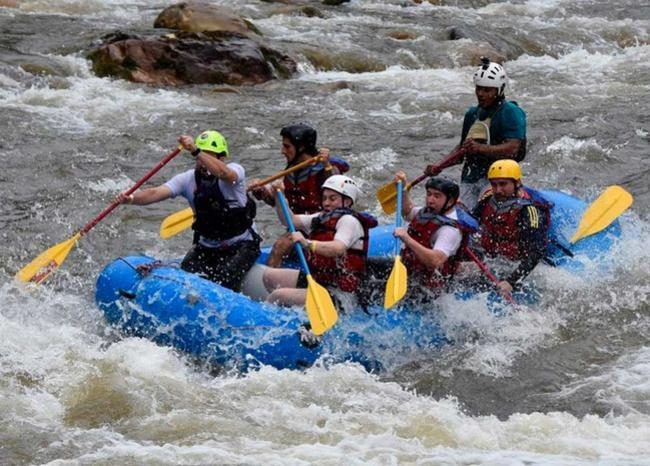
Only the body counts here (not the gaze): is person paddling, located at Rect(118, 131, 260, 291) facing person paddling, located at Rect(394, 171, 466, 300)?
no

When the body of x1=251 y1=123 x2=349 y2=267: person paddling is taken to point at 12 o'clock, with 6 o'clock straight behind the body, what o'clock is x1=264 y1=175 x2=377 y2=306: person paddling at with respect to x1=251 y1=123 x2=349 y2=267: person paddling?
x1=264 y1=175 x2=377 y2=306: person paddling is roughly at 10 o'clock from x1=251 y1=123 x2=349 y2=267: person paddling.

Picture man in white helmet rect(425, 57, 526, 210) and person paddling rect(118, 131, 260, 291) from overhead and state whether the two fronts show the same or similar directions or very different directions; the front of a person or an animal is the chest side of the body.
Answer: same or similar directions

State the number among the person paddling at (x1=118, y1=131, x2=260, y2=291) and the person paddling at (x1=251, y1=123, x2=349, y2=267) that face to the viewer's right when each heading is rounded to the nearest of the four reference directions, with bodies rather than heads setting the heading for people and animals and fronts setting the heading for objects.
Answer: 0

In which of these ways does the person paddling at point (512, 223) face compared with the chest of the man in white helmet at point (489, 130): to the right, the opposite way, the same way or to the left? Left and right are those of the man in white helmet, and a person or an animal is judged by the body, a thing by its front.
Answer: the same way

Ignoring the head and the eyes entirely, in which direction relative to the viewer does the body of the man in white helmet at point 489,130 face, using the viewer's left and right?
facing the viewer and to the left of the viewer

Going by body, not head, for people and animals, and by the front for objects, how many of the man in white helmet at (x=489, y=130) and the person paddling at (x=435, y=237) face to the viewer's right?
0

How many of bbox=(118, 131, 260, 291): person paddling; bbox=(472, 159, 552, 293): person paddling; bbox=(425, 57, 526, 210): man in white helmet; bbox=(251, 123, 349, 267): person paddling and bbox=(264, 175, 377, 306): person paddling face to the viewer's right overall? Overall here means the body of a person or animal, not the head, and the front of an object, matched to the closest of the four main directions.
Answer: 0

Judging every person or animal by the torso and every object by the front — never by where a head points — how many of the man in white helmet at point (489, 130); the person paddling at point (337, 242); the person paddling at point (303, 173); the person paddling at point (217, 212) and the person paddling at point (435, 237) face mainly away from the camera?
0

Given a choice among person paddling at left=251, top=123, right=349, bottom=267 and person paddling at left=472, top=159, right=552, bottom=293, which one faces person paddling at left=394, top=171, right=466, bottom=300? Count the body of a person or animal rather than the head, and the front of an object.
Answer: person paddling at left=472, top=159, right=552, bottom=293

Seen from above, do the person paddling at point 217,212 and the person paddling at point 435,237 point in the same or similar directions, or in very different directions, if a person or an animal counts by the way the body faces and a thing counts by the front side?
same or similar directions

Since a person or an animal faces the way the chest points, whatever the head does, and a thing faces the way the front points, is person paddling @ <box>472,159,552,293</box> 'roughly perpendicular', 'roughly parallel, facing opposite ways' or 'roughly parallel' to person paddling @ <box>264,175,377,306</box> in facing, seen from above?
roughly parallel

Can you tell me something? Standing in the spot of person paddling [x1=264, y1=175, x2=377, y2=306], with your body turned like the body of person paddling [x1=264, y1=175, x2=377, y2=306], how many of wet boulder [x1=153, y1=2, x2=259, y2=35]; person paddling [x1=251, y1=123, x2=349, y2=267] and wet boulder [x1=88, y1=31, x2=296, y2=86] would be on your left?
0

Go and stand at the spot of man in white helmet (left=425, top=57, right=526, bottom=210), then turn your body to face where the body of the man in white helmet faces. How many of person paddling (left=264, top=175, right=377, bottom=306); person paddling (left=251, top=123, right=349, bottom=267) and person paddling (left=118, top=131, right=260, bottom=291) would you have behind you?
0

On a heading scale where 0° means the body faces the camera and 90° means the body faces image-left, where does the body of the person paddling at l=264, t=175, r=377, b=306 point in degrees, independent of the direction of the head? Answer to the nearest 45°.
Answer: approximately 45°

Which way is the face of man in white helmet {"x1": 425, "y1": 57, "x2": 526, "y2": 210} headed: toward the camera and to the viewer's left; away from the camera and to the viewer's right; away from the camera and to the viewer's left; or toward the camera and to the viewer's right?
toward the camera and to the viewer's left

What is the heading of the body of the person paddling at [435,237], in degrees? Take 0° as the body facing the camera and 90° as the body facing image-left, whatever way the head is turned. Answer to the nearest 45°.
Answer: approximately 45°

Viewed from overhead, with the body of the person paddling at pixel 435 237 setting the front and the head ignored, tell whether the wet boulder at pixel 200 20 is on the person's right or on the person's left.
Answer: on the person's right

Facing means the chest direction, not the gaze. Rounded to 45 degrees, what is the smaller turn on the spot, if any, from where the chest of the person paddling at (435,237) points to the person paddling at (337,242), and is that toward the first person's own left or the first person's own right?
approximately 45° to the first person's own right

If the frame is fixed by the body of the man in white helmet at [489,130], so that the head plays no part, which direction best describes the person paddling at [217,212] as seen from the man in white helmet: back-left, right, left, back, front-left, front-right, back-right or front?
front

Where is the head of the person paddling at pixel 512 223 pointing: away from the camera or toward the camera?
toward the camera
